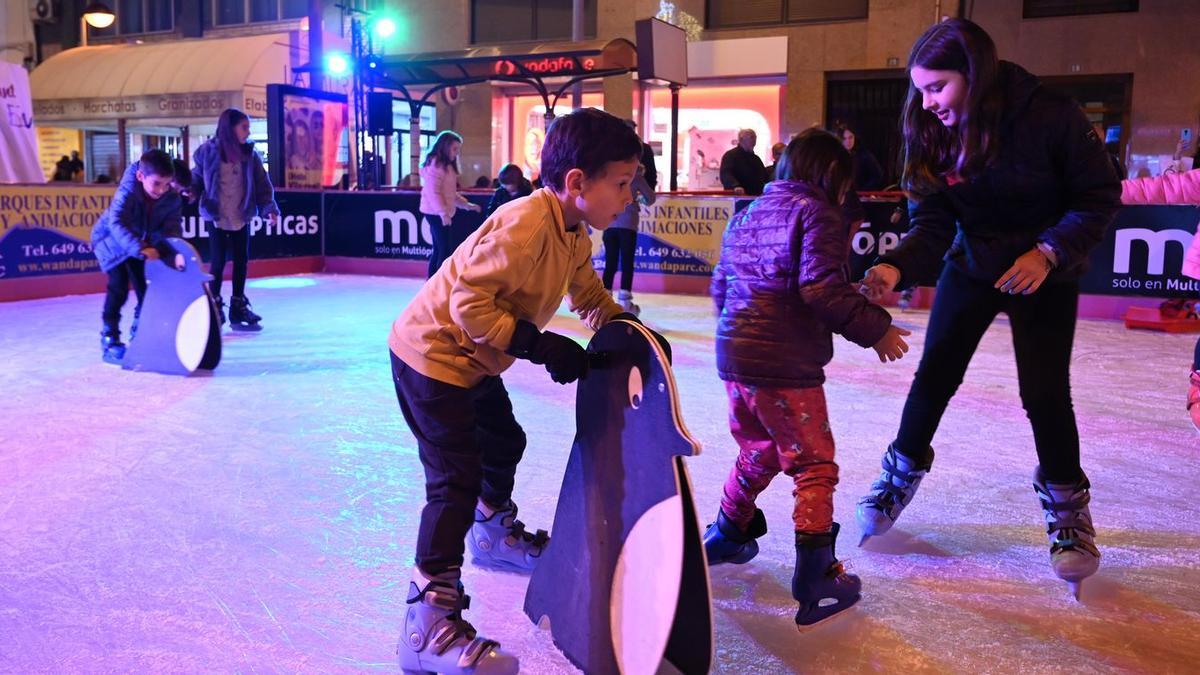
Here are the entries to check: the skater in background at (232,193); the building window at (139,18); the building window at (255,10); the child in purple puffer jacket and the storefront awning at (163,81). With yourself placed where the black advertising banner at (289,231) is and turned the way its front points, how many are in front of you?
2

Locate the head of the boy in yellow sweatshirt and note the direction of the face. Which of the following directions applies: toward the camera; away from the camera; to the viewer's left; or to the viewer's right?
to the viewer's right

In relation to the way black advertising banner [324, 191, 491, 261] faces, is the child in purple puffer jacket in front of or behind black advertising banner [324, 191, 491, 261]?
in front

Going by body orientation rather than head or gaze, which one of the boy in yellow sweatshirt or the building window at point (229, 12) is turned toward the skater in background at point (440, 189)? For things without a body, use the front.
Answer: the building window

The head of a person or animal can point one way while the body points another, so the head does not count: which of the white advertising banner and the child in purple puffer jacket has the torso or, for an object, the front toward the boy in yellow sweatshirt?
the white advertising banner

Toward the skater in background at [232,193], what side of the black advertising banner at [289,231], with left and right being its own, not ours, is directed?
front

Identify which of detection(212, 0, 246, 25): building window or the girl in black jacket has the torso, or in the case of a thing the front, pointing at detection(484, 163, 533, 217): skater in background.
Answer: the building window

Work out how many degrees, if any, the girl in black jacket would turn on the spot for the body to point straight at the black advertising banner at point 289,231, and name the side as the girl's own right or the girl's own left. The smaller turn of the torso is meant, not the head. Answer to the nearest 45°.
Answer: approximately 90° to the girl's own right

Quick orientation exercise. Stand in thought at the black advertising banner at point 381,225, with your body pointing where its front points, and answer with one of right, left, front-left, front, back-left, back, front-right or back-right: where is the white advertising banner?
right

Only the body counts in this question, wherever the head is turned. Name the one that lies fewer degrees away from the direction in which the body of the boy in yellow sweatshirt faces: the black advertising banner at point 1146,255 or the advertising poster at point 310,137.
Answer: the black advertising banner

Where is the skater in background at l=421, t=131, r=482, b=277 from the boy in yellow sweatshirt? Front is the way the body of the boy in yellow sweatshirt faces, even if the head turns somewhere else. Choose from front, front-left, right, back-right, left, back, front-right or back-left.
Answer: left

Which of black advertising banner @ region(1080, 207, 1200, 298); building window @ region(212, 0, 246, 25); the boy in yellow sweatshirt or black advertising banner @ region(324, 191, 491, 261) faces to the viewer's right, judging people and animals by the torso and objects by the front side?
the boy in yellow sweatshirt

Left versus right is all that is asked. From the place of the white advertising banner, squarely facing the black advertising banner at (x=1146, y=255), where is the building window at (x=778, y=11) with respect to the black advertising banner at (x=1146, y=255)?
left

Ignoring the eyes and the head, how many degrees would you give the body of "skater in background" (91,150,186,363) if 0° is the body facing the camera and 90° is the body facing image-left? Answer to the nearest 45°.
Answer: approximately 315°

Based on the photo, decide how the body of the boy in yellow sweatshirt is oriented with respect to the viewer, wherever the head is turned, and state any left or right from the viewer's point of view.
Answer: facing to the right of the viewer

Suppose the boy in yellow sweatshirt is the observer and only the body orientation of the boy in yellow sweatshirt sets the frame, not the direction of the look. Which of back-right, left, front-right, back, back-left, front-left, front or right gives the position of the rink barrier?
left

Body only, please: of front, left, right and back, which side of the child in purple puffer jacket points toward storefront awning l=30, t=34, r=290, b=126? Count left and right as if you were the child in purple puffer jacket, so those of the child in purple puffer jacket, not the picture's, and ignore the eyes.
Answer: left

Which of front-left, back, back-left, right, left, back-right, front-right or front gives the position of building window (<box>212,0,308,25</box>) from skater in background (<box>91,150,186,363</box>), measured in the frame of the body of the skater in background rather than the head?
back-left
